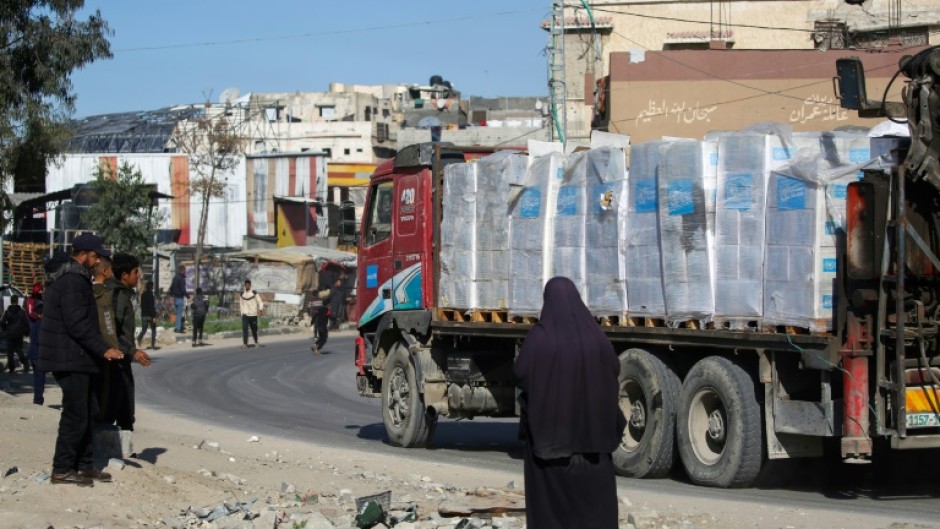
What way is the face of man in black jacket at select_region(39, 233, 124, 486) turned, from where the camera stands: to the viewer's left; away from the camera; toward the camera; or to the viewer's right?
to the viewer's right

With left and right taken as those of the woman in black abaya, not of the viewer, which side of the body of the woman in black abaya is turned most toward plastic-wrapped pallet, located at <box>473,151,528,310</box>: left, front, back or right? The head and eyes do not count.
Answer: front

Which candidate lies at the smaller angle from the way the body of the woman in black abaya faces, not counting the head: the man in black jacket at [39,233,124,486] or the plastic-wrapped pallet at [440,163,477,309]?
the plastic-wrapped pallet

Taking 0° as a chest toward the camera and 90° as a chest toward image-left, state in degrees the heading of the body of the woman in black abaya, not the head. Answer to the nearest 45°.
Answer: approximately 180°

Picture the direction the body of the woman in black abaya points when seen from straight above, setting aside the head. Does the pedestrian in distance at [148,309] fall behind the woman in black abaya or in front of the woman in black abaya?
in front

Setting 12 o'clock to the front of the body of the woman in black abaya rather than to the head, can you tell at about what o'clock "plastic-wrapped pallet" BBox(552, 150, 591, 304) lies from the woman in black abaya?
The plastic-wrapped pallet is roughly at 12 o'clock from the woman in black abaya.

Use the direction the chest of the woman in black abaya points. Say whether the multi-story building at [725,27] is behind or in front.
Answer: in front

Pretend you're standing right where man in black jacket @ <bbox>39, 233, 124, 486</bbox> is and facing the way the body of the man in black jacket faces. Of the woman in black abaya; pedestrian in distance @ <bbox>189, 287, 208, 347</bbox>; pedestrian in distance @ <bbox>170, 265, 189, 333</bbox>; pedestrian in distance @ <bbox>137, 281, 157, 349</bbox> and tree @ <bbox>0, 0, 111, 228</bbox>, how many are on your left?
4

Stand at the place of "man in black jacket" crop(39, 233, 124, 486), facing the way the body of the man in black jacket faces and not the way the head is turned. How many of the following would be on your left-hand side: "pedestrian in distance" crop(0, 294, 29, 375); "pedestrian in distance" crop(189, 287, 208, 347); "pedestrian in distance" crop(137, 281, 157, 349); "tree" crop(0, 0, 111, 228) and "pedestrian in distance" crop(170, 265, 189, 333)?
5

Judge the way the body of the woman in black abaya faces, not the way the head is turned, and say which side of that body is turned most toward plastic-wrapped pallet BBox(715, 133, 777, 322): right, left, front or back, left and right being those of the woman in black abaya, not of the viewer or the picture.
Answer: front

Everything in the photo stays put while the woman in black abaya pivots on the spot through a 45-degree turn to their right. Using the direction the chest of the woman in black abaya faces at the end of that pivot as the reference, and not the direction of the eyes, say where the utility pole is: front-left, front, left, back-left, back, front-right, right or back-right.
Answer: front-left

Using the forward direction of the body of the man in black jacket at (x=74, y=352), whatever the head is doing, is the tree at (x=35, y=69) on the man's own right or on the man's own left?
on the man's own left

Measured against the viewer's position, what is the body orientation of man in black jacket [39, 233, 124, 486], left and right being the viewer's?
facing to the right of the viewer

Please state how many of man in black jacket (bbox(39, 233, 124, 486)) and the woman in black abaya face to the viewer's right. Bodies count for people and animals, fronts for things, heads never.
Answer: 1

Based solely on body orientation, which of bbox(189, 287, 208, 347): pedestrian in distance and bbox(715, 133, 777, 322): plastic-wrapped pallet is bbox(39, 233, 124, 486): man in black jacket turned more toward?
the plastic-wrapped pallet
